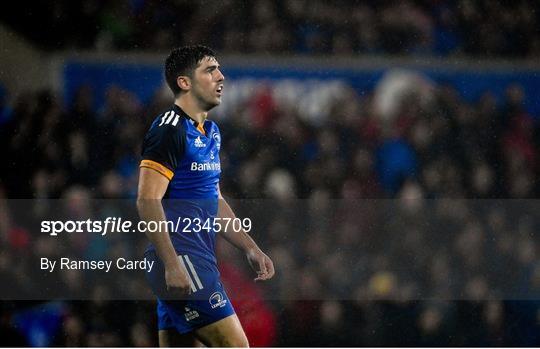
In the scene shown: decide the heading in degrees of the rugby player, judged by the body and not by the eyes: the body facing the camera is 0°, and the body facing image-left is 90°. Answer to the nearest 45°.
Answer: approximately 315°
